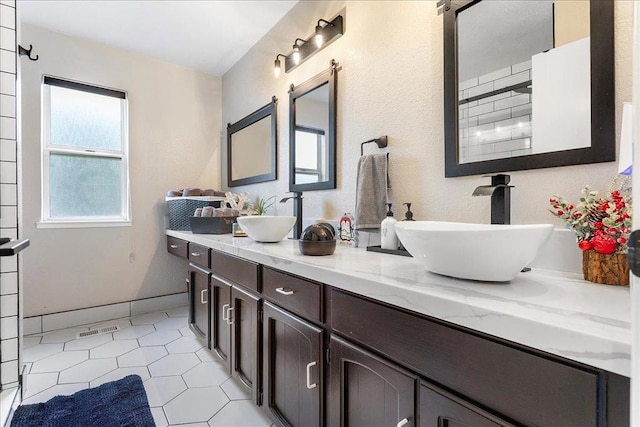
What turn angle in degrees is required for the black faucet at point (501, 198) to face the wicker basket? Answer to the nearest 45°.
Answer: approximately 45° to its right

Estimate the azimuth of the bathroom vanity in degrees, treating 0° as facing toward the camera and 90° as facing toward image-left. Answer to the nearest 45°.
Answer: approximately 45°

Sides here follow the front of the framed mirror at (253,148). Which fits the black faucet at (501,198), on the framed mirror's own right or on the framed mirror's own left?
on the framed mirror's own left

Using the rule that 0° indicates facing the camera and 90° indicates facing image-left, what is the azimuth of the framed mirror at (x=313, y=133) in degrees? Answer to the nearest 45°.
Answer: approximately 45°

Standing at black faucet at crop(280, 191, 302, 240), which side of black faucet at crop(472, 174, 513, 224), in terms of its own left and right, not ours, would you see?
right

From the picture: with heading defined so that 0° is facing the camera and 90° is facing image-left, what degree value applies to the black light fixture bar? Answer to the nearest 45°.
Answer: approximately 45°

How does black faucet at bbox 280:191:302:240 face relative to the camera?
to the viewer's left

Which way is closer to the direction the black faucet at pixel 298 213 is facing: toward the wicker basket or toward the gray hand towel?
the wicker basket

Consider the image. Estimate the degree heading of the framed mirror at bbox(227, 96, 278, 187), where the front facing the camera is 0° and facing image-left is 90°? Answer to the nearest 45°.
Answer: approximately 45°
